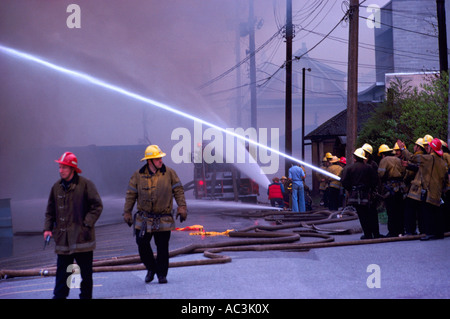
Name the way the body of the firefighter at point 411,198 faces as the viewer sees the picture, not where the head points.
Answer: to the viewer's left

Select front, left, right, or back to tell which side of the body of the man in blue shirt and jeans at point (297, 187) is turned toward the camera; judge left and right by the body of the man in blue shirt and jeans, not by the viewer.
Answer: back

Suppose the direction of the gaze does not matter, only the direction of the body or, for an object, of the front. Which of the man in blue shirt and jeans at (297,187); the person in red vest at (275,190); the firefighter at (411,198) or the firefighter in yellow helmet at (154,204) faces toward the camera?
the firefighter in yellow helmet

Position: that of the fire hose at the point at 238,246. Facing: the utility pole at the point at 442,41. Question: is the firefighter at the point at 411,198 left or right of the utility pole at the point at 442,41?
right

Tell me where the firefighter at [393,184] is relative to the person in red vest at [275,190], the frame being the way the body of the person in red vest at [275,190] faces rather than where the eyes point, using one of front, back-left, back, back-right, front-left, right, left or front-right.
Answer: back

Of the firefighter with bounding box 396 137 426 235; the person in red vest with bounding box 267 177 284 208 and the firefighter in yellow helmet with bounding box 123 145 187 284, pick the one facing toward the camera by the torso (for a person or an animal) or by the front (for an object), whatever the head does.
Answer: the firefighter in yellow helmet

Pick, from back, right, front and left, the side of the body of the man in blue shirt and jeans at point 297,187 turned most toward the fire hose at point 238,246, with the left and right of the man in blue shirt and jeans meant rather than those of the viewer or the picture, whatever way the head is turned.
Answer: back

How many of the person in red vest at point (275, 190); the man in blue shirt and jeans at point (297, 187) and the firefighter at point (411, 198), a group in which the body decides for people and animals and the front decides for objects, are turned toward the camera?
0

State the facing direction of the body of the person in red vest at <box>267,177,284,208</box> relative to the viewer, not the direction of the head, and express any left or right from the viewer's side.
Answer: facing away from the viewer

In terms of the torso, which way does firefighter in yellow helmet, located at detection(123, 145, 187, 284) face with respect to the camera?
toward the camera

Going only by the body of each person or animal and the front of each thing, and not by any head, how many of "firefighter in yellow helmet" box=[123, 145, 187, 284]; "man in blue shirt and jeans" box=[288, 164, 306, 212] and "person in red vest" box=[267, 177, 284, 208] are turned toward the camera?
1

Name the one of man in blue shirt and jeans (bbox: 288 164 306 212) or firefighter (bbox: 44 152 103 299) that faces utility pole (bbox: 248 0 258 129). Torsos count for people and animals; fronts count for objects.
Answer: man in blue shirt and jeans (bbox: 288 164 306 212)

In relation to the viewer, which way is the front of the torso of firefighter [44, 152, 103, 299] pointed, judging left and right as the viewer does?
facing the viewer and to the left of the viewer
